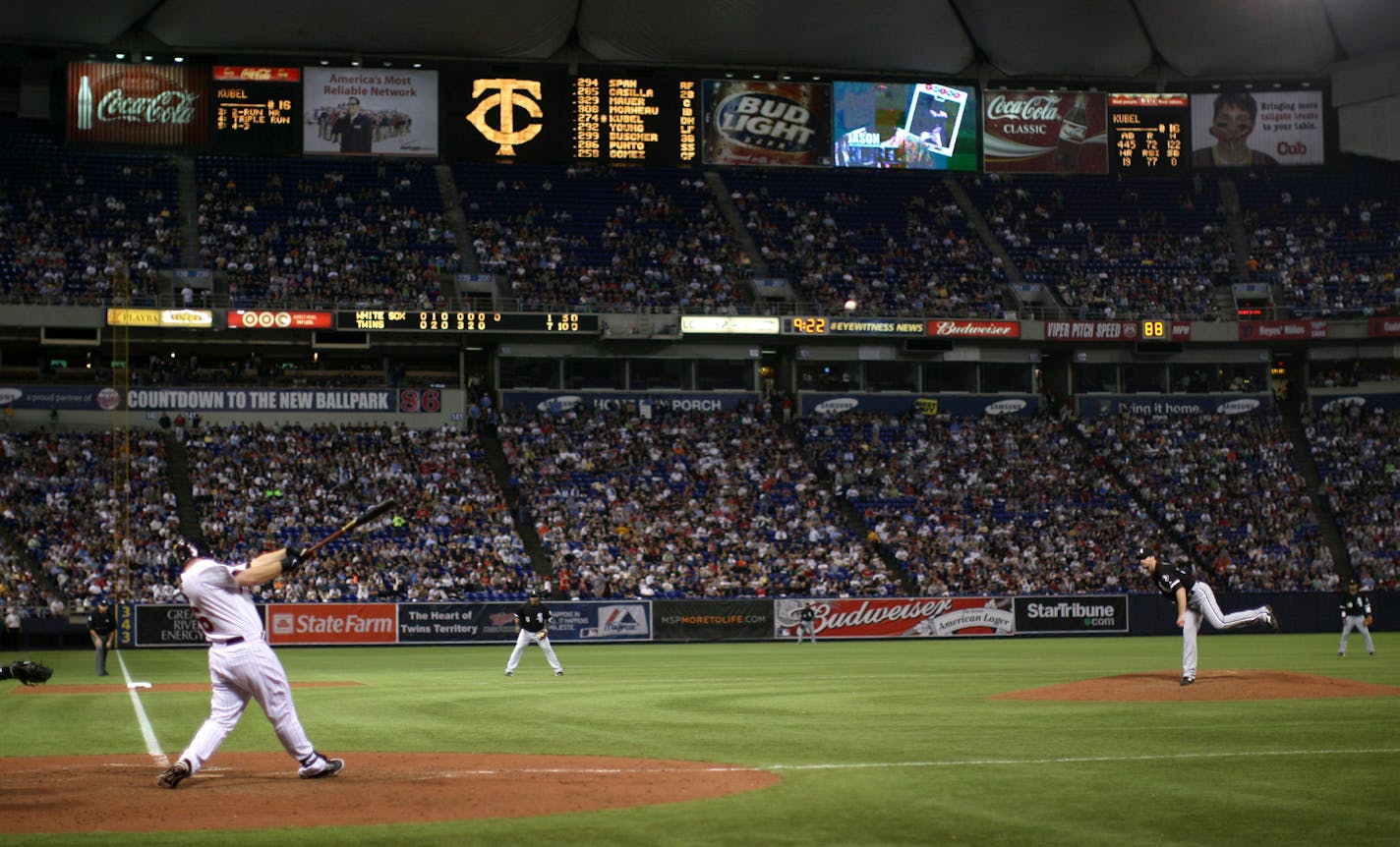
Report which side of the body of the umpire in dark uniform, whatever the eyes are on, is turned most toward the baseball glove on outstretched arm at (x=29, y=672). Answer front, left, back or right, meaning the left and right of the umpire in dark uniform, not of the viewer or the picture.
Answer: front

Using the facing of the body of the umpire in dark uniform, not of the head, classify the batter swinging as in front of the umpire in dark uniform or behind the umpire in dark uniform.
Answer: in front

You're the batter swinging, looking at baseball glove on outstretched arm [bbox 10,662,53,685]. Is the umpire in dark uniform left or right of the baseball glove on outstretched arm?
right

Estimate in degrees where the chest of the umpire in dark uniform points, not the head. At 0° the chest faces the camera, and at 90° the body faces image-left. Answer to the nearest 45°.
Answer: approximately 0°
